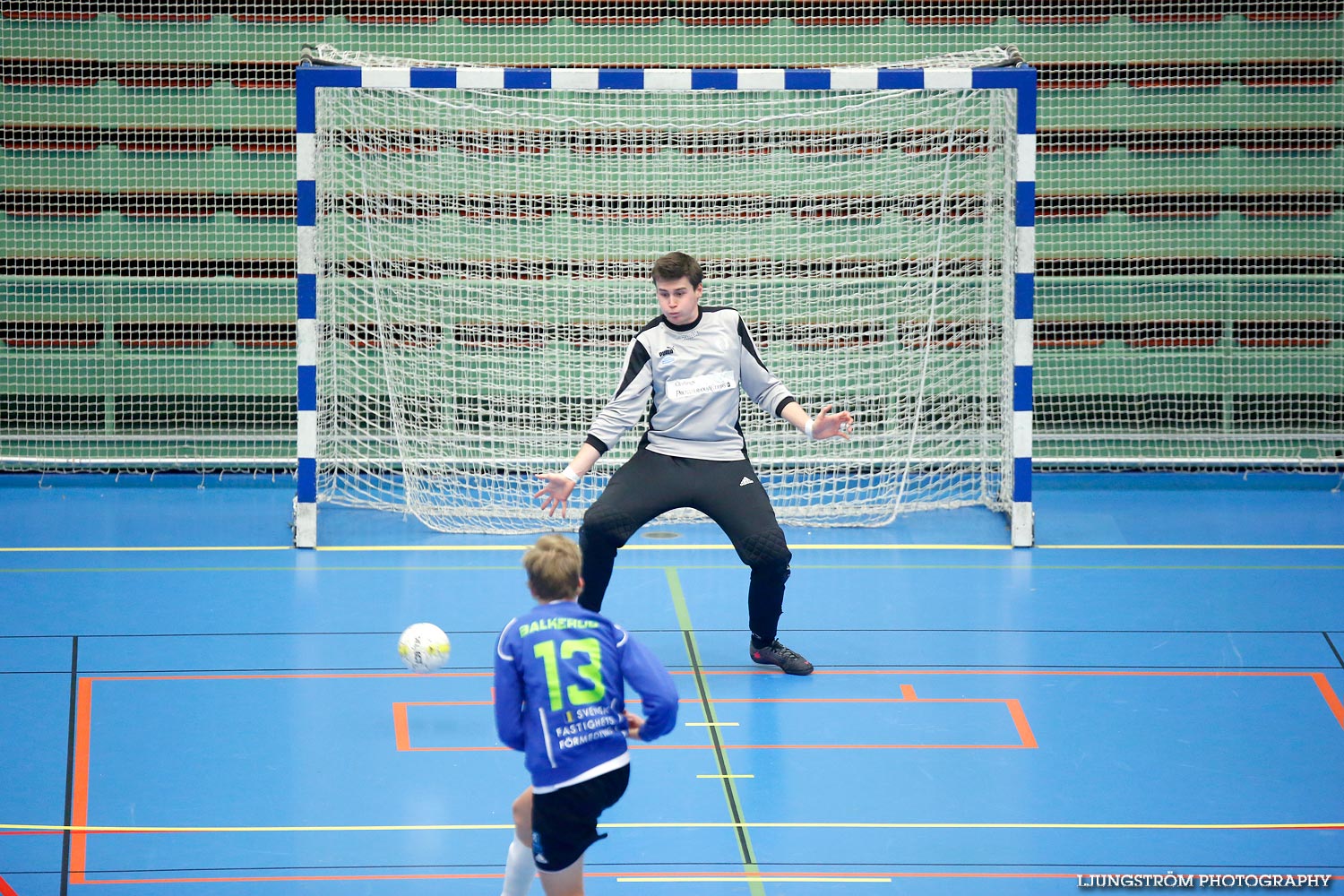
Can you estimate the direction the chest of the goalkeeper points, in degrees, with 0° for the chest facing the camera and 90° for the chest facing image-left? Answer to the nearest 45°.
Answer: approximately 0°

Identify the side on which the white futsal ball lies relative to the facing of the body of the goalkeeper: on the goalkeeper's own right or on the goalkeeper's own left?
on the goalkeeper's own right

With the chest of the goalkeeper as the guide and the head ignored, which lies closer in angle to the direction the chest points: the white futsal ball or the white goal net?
the white futsal ball

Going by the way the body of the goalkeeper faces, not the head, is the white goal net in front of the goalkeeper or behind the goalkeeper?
behind

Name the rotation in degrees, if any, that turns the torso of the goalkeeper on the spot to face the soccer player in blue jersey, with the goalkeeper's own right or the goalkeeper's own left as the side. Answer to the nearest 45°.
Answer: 0° — they already face them

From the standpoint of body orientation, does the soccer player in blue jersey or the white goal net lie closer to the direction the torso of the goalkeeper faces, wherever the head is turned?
the soccer player in blue jersey
